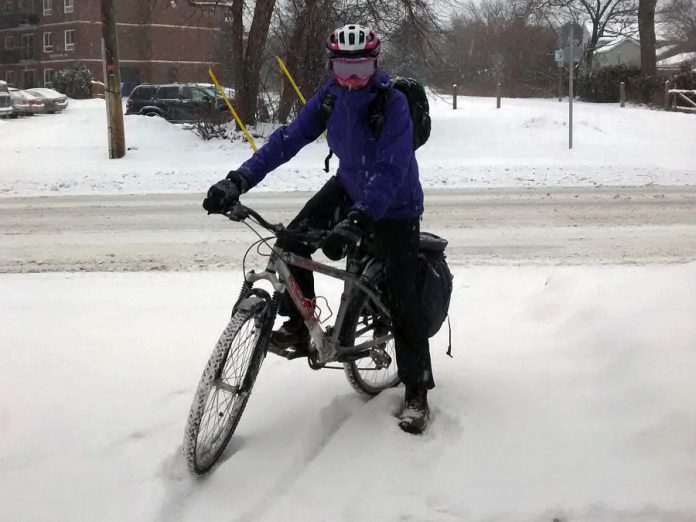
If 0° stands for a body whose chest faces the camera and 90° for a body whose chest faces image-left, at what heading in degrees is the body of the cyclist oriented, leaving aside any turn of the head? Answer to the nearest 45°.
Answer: approximately 45°

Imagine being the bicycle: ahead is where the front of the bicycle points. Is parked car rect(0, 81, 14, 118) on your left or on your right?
on your right

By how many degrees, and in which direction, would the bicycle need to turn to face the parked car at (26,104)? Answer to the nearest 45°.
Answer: approximately 135° to its right

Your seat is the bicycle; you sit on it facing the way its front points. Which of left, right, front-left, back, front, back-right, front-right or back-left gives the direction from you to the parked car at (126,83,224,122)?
back-right

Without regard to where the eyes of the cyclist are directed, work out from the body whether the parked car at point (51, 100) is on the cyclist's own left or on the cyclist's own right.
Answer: on the cyclist's own right

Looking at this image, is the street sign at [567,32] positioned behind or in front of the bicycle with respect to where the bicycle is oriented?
behind
